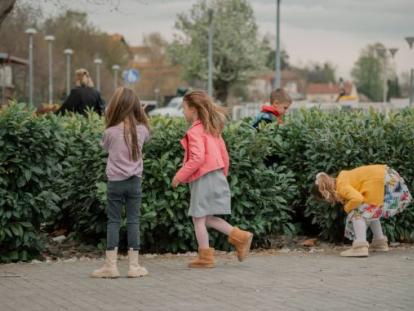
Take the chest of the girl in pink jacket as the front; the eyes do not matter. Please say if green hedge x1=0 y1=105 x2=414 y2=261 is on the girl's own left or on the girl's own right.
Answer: on the girl's own right

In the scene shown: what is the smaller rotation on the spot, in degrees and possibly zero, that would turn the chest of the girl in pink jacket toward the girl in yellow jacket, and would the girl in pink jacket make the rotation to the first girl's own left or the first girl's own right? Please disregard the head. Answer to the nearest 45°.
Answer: approximately 135° to the first girl's own right
